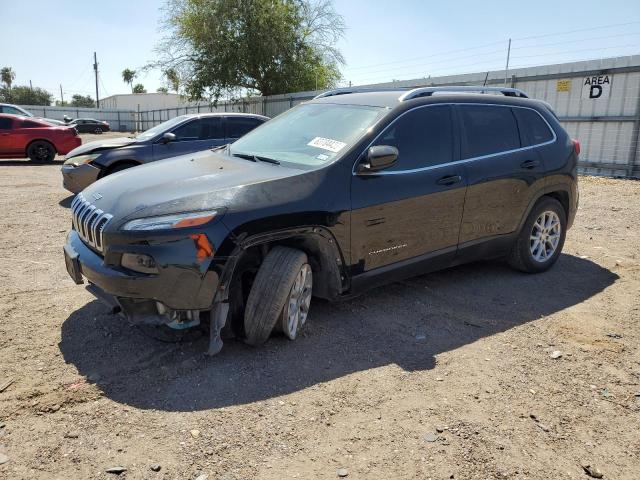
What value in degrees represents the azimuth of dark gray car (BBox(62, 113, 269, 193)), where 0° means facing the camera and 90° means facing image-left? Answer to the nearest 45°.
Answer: approximately 45°

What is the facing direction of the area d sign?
toward the camera

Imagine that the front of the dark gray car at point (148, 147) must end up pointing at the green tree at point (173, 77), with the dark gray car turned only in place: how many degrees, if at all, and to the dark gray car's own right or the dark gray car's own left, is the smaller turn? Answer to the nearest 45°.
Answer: approximately 135° to the dark gray car's own right

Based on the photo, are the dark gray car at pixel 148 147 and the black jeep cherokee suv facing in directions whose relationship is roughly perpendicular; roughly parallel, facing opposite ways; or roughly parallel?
roughly parallel

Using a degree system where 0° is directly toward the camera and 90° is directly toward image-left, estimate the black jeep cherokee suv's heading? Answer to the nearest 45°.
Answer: approximately 45°

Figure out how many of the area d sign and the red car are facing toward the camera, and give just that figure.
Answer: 1

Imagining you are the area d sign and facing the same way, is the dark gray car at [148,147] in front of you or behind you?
in front

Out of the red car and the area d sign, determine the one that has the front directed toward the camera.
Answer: the area d sign

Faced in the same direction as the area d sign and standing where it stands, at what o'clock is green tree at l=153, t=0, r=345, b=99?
The green tree is roughly at 4 o'clock from the area d sign.

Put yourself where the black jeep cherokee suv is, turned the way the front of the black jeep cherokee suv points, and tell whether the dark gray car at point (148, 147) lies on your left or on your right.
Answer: on your right

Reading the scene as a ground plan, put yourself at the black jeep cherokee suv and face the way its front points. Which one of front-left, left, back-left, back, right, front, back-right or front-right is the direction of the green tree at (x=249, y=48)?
back-right
